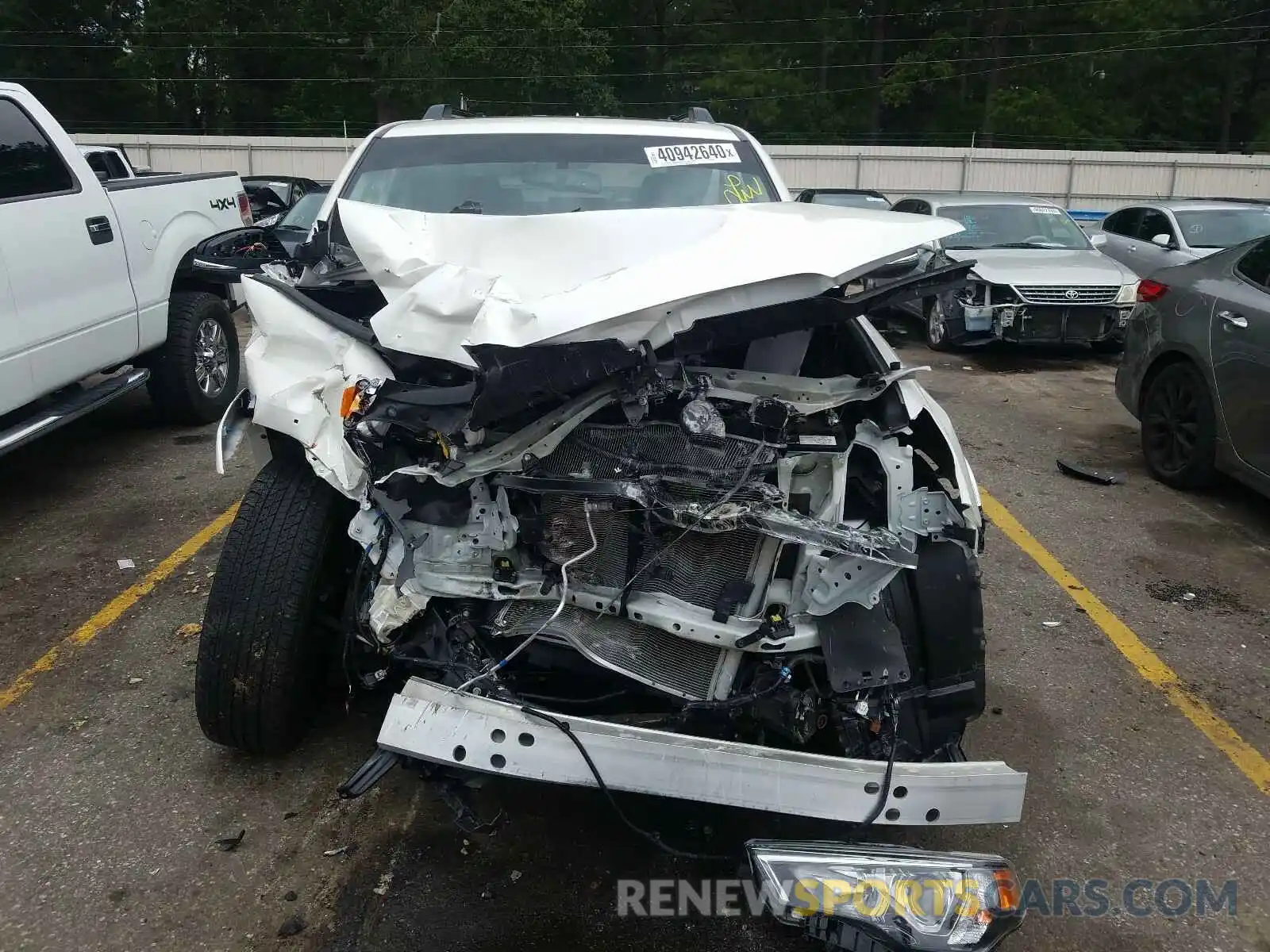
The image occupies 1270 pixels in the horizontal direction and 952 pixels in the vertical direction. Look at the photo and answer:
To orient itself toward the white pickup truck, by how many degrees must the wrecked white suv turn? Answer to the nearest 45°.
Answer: approximately 135° to its right

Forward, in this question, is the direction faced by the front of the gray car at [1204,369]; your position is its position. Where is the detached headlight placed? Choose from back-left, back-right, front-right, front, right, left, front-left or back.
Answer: front-right

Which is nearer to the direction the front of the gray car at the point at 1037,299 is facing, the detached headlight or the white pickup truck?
the detached headlight

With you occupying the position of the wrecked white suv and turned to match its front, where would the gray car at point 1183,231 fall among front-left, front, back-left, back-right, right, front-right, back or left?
back-left

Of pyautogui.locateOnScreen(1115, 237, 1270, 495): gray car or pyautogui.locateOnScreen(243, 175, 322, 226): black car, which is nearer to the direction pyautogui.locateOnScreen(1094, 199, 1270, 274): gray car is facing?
the gray car

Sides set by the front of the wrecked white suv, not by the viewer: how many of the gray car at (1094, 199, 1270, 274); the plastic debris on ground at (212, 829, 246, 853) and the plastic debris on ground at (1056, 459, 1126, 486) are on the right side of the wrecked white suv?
1

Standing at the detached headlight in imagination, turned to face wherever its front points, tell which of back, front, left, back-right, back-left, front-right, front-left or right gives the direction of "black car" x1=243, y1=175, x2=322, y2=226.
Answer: back-right

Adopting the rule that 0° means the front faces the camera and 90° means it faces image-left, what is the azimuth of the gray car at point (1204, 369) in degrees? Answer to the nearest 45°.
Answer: approximately 315°

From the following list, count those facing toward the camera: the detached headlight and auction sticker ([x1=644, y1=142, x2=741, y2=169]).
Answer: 2

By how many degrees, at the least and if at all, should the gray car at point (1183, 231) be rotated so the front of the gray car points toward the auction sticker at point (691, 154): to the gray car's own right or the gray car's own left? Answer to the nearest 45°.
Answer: approximately 45° to the gray car's own right
